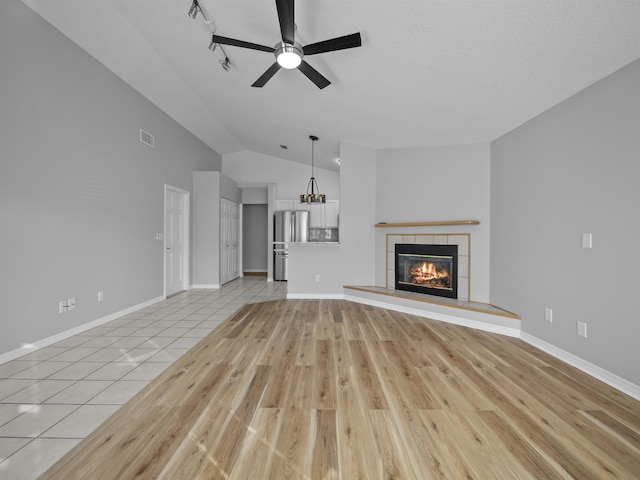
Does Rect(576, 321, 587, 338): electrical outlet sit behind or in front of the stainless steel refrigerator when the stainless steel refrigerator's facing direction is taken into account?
in front

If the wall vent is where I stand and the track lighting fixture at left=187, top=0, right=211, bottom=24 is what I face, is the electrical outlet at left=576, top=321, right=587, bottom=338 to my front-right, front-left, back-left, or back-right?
front-left

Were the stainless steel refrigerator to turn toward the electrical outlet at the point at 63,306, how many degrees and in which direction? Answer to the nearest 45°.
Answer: approximately 45° to its right

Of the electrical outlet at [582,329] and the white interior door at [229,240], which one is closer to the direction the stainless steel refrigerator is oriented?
the electrical outlet

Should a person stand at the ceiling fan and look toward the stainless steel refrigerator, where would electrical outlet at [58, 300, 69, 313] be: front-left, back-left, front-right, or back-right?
front-left

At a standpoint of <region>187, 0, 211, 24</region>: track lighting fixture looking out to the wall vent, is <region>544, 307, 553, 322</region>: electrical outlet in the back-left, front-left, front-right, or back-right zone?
back-right

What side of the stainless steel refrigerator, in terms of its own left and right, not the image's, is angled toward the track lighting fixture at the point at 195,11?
front

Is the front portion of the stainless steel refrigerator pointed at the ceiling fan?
yes

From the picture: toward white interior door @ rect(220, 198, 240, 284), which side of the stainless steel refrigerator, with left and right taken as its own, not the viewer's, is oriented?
right

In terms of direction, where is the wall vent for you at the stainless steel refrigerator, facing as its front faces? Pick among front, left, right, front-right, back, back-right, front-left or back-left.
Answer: front-right

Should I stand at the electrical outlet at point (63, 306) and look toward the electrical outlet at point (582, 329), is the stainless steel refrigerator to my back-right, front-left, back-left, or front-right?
front-left

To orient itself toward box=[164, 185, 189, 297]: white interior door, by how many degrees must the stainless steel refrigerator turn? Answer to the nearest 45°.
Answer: approximately 45° to its right

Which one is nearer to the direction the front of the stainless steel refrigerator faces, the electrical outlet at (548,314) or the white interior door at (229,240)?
the electrical outlet

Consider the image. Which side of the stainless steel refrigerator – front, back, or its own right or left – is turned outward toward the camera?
front

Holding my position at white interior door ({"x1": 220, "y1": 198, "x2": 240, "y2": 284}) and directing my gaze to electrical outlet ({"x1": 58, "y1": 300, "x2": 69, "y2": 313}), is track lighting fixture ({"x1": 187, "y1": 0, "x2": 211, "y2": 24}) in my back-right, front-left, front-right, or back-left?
front-left

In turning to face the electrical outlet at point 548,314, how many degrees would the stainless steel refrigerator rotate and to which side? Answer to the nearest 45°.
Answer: approximately 45° to its left
